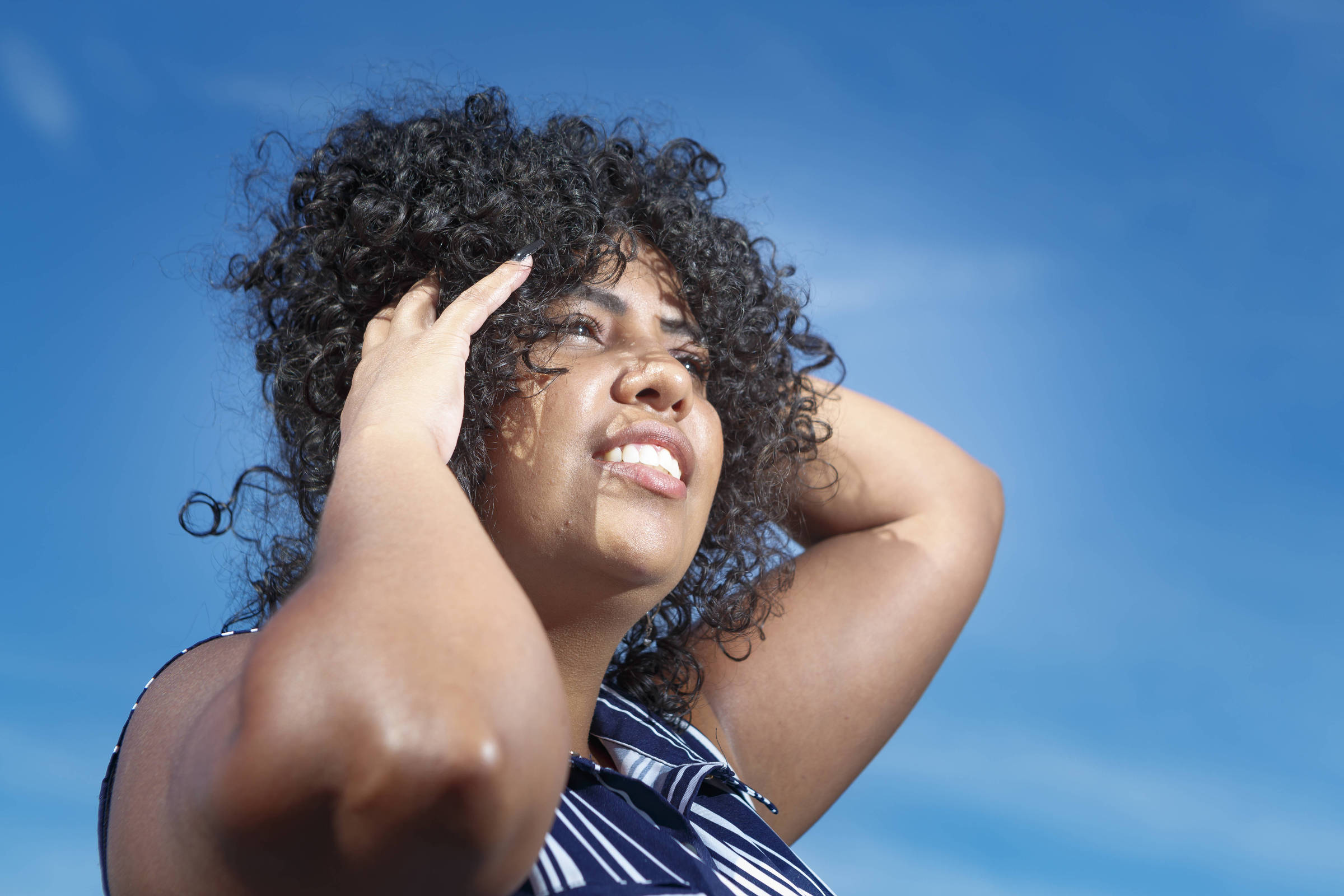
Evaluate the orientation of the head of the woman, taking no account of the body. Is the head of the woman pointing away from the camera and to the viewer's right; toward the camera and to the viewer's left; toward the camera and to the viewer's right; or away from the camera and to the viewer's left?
toward the camera and to the viewer's right

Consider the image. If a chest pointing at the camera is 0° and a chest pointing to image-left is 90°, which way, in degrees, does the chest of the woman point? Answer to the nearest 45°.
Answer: approximately 315°
